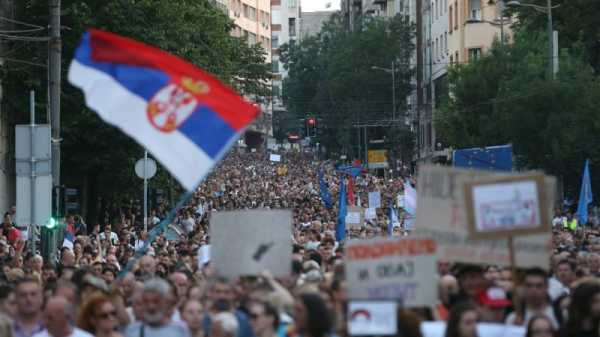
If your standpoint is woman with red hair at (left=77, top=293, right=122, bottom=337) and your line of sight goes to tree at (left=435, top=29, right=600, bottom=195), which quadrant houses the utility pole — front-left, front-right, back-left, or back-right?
front-left

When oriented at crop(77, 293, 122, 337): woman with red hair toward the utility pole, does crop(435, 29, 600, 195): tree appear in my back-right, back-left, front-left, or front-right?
front-right

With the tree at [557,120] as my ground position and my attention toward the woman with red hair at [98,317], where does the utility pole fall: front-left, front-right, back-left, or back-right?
front-right

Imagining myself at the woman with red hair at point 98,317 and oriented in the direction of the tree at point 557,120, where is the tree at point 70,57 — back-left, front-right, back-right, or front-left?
front-left

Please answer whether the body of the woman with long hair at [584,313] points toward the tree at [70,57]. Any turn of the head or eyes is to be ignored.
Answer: no

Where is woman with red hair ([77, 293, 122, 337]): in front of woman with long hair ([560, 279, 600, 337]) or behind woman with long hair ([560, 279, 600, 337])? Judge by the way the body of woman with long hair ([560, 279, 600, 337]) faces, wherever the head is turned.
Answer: behind
